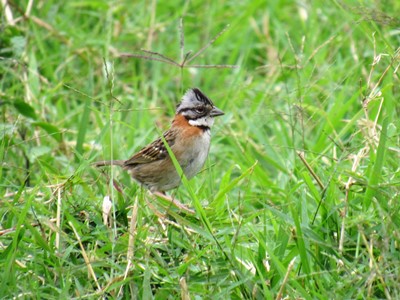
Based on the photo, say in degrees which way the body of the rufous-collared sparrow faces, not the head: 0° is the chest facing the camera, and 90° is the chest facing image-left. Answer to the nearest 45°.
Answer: approximately 270°
